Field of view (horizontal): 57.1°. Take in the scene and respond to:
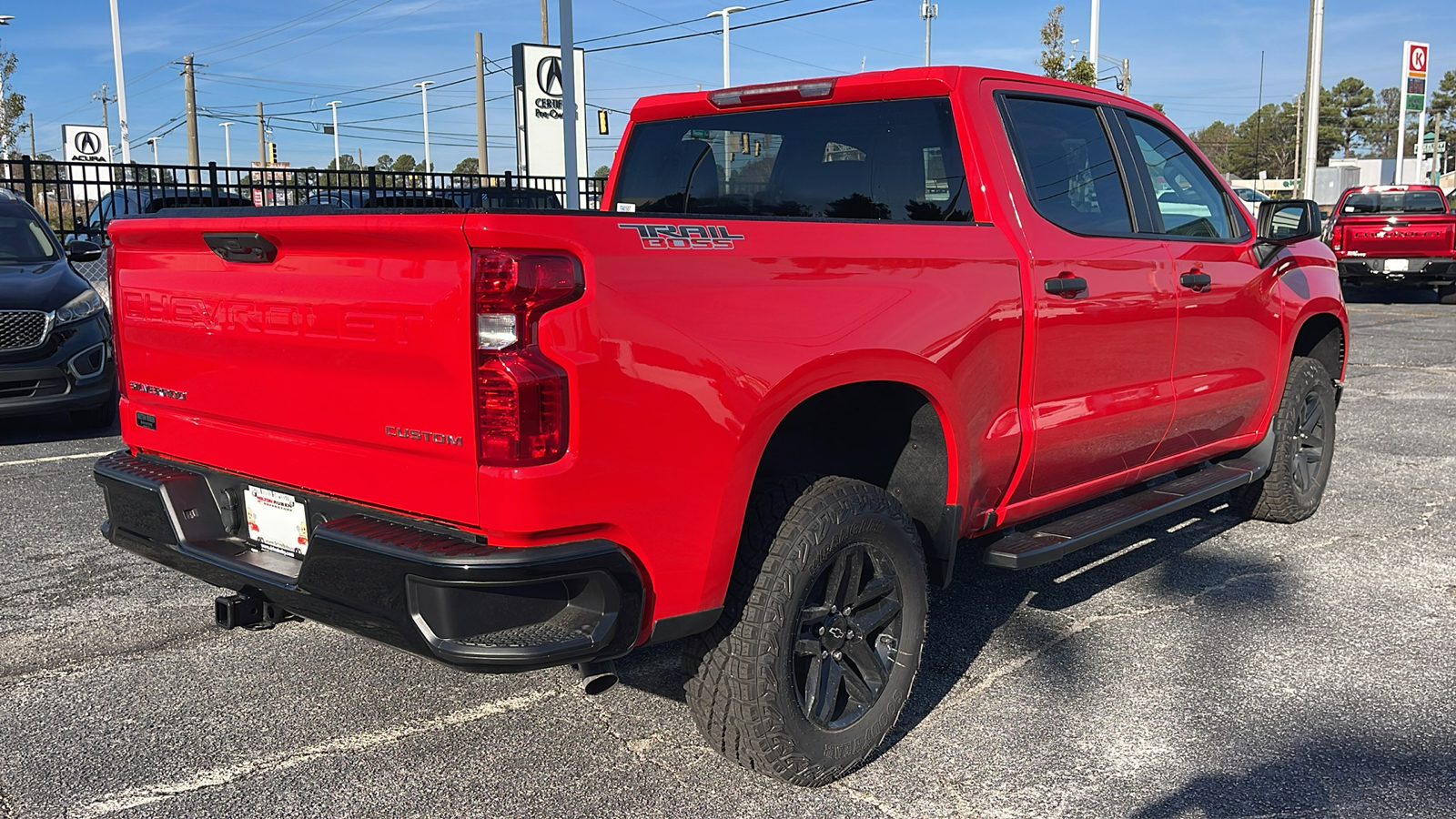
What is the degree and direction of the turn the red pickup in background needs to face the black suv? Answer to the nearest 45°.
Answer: approximately 135° to its left

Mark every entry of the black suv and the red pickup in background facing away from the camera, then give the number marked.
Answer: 1

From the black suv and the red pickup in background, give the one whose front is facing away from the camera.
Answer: the red pickup in background

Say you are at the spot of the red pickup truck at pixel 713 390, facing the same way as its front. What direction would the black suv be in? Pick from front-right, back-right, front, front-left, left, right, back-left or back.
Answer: left

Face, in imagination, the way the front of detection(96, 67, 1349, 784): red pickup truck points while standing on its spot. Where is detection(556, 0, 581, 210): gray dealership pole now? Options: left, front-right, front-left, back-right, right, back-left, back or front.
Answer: front-left

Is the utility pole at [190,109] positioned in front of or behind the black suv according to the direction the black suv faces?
behind

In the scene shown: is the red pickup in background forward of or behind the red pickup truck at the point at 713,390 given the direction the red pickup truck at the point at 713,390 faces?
forward

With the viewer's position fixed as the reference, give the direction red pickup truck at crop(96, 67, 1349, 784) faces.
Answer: facing away from the viewer and to the right of the viewer

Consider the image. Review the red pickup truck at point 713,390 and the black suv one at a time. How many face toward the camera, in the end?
1

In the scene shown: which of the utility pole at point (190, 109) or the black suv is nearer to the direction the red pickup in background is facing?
the utility pole

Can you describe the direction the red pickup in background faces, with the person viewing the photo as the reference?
facing away from the viewer

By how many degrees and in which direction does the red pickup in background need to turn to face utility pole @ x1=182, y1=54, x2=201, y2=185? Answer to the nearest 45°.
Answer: approximately 90° to its left

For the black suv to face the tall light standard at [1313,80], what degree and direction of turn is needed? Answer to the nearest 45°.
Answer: approximately 90° to its left

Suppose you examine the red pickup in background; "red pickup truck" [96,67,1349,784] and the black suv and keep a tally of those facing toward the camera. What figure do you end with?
1

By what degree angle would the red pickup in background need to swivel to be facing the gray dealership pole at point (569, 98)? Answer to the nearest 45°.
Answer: approximately 135° to its left
